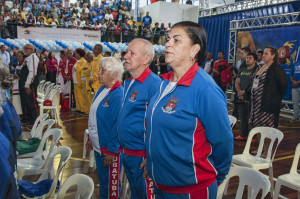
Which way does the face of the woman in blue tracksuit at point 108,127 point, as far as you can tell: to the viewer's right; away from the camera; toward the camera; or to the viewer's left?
to the viewer's left

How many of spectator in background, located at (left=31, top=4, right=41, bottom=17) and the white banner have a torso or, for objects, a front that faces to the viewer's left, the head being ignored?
0

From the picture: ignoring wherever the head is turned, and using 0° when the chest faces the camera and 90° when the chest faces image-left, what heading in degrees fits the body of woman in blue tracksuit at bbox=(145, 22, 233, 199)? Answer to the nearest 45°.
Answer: approximately 45°

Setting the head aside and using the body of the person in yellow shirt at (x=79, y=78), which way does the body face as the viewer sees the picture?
to the viewer's left

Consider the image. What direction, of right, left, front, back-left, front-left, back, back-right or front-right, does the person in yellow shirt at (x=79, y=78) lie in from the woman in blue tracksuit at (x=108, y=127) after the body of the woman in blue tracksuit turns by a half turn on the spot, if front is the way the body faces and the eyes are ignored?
front-left

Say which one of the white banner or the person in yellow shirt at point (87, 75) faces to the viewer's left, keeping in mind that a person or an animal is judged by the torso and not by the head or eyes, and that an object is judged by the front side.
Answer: the person in yellow shirt

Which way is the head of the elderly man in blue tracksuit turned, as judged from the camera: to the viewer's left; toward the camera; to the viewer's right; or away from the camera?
to the viewer's left

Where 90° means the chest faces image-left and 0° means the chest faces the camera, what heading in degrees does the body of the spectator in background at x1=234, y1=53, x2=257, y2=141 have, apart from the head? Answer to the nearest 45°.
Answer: approximately 45°

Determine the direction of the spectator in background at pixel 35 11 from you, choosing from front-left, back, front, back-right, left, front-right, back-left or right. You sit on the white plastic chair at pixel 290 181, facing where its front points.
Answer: right

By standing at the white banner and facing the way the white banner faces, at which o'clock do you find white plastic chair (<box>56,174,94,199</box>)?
The white plastic chair is roughly at 12 o'clock from the white banner.

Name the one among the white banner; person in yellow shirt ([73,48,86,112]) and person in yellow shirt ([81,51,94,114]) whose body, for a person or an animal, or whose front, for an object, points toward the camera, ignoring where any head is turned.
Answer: the white banner

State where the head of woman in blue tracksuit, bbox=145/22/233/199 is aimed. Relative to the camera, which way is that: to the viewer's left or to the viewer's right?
to the viewer's left
